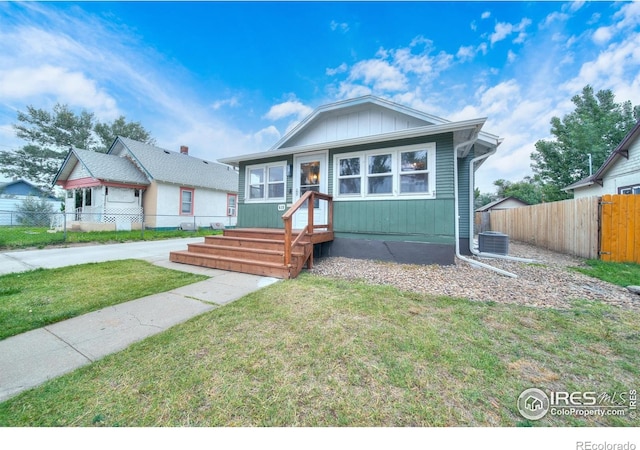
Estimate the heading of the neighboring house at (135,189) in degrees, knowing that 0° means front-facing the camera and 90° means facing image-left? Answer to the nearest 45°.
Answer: approximately 45°

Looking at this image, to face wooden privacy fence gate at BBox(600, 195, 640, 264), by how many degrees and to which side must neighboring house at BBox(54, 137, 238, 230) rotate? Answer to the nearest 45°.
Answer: approximately 90° to its left

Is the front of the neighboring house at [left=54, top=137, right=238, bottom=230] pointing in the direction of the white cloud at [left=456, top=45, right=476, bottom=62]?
no

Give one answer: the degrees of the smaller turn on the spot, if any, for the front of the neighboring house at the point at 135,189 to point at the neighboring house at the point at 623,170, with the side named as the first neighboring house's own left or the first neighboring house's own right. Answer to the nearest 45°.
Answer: approximately 90° to the first neighboring house's own left

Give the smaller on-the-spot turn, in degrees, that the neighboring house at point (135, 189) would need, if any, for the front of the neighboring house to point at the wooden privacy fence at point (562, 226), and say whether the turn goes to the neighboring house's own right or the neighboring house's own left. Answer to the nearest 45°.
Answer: approximately 90° to the neighboring house's own left

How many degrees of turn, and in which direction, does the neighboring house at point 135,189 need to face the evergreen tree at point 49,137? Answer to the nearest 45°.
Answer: approximately 90° to its right

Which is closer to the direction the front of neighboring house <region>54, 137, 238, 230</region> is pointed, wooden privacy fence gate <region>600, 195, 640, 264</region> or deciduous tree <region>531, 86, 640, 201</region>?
the wooden privacy fence gate

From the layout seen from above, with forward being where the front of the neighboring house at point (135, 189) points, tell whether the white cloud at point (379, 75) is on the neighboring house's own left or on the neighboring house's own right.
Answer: on the neighboring house's own left
